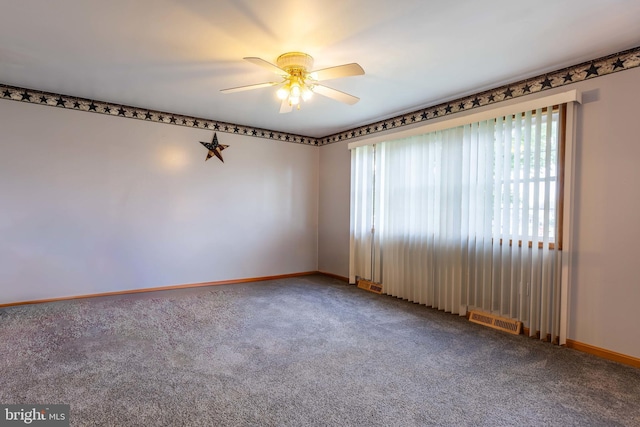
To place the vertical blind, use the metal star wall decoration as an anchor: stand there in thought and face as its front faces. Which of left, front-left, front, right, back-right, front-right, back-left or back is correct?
front-left

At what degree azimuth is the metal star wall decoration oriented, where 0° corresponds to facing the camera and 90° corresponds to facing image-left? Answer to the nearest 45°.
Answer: approximately 0°
